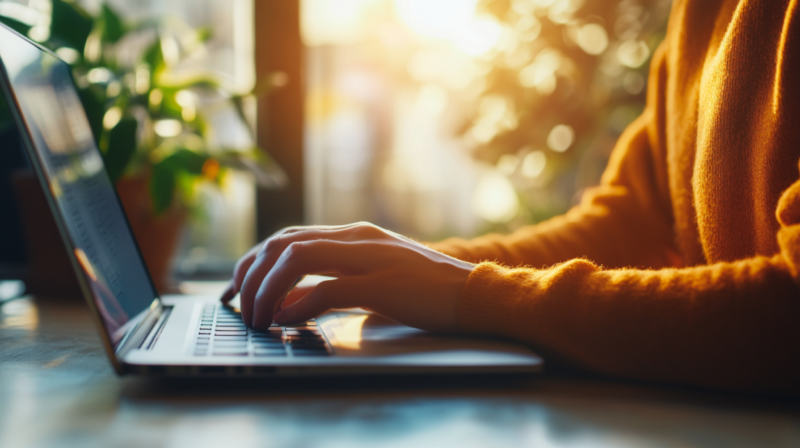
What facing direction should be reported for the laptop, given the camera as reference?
facing to the right of the viewer

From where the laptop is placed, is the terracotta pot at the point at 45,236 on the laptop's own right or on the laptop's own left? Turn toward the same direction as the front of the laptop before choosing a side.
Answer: on the laptop's own left

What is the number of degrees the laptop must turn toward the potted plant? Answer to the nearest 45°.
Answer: approximately 90° to its left

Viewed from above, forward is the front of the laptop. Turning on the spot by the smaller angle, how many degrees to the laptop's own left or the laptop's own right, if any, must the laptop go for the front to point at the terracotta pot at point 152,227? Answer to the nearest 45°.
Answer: approximately 90° to the laptop's own left
